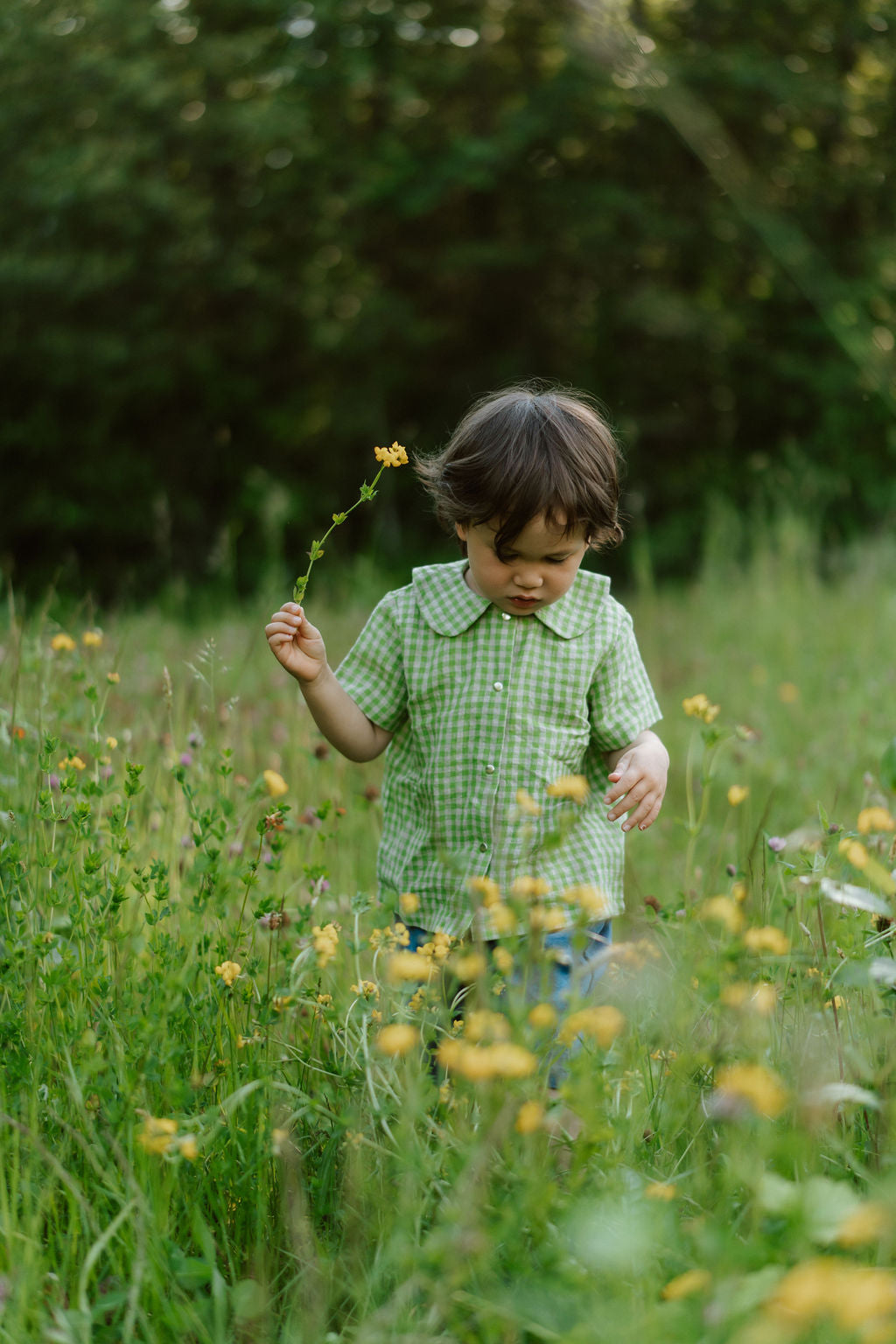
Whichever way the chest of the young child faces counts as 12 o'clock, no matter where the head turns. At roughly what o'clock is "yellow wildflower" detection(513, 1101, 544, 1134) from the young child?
The yellow wildflower is roughly at 12 o'clock from the young child.

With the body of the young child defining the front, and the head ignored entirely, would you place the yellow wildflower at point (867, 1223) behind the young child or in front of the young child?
in front

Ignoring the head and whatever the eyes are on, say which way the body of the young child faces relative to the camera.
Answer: toward the camera

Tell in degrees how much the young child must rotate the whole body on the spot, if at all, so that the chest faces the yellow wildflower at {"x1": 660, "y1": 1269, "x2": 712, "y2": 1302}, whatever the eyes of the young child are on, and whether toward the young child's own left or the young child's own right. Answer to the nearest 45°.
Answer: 0° — they already face it

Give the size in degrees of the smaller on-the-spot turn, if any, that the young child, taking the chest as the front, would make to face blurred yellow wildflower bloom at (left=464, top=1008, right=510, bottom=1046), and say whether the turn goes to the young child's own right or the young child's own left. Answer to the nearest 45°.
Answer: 0° — they already face it

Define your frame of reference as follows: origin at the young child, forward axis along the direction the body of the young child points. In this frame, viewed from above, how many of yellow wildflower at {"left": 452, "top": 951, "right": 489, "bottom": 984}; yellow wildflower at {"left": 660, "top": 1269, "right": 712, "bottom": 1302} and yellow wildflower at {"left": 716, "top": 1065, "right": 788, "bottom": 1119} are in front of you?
3

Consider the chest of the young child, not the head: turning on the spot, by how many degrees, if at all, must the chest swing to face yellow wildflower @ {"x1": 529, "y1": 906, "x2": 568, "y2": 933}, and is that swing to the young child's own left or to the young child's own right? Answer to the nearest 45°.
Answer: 0° — they already face it

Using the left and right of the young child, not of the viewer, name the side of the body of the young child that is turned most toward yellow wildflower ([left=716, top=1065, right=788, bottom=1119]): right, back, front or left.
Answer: front

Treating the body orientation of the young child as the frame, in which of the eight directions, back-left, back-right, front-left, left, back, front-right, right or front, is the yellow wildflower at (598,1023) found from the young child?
front

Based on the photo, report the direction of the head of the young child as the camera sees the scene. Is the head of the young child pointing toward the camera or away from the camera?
toward the camera

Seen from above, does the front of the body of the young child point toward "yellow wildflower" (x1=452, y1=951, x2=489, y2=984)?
yes

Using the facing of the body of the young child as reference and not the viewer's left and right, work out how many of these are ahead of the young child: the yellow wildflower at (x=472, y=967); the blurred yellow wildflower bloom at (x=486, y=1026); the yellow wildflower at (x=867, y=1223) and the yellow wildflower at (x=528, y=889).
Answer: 4
